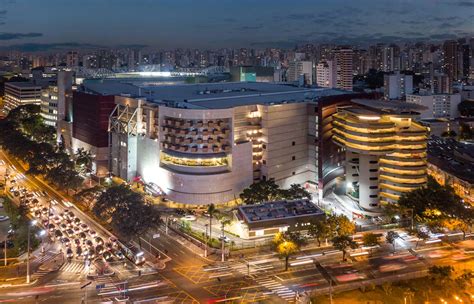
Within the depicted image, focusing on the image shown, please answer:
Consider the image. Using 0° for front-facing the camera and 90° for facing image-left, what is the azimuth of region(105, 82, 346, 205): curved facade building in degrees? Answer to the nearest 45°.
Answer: approximately 0°

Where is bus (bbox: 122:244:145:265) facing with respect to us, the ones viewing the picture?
facing the viewer and to the right of the viewer

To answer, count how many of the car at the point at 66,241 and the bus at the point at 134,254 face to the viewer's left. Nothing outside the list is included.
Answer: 0

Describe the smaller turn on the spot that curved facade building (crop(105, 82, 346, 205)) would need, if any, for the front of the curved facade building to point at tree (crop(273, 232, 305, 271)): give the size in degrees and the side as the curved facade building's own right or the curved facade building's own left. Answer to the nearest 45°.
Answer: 0° — it already faces it

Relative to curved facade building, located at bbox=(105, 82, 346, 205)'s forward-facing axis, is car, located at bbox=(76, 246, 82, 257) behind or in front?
in front

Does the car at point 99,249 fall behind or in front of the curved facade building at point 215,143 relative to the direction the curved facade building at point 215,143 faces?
in front
